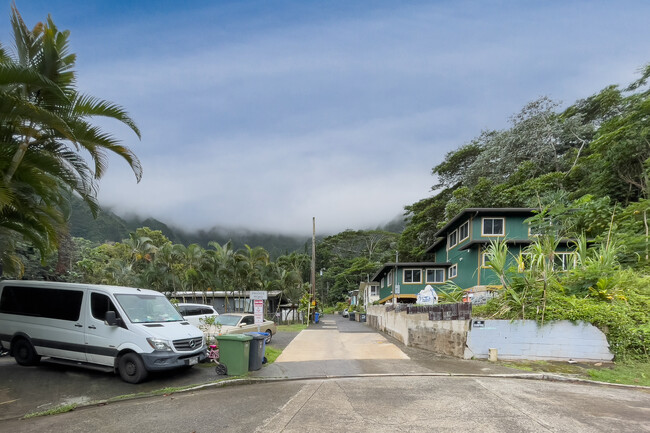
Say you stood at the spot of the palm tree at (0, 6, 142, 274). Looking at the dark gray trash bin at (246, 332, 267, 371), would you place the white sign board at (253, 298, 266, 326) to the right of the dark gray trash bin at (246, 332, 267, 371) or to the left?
left

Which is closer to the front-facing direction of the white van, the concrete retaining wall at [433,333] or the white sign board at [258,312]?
the concrete retaining wall

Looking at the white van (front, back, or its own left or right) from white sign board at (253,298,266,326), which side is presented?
left

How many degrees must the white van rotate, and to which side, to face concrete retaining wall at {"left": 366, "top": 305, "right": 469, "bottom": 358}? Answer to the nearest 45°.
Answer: approximately 45° to its left
